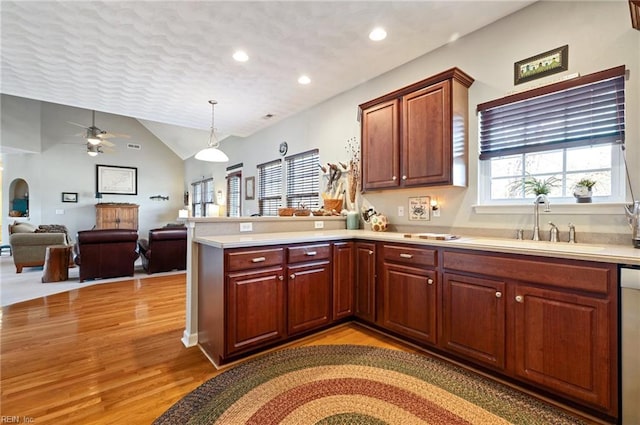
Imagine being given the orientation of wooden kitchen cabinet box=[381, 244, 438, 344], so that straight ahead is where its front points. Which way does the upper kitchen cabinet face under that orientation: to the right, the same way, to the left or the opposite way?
the same way

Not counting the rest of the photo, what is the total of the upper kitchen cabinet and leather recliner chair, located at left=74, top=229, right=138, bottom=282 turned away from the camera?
1

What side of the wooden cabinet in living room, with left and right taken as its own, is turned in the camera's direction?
front

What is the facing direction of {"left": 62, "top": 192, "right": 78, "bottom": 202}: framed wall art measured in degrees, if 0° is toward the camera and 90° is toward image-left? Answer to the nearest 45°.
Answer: approximately 0°

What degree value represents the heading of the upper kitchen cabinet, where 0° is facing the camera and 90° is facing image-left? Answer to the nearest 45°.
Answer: approximately 45°

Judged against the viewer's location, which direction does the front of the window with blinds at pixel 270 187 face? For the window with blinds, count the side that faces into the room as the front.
facing the viewer and to the left of the viewer

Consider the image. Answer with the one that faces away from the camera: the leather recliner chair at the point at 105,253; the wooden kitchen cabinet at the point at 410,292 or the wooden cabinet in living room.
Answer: the leather recliner chair

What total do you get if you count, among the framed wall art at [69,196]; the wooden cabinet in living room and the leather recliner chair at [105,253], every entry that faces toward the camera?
2

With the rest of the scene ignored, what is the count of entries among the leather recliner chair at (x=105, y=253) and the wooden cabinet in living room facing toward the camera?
1

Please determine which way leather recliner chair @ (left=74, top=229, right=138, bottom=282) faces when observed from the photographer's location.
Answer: facing away from the viewer

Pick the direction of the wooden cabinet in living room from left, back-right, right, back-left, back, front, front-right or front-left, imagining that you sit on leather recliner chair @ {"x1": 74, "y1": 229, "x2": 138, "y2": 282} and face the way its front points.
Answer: front

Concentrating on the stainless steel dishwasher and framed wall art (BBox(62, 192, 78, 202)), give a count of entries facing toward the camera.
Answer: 2

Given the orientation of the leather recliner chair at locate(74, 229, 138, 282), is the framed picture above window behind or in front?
behind

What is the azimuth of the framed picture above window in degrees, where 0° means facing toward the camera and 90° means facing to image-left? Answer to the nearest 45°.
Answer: approximately 45°

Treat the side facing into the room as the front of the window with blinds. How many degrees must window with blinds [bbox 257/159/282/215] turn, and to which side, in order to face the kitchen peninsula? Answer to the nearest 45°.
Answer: approximately 45° to its left

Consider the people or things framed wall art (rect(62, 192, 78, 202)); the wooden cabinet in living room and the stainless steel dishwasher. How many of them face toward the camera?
3

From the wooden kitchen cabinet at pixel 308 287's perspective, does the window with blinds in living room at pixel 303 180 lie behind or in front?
behind

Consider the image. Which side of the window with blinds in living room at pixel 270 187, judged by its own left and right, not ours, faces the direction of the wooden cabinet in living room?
right
